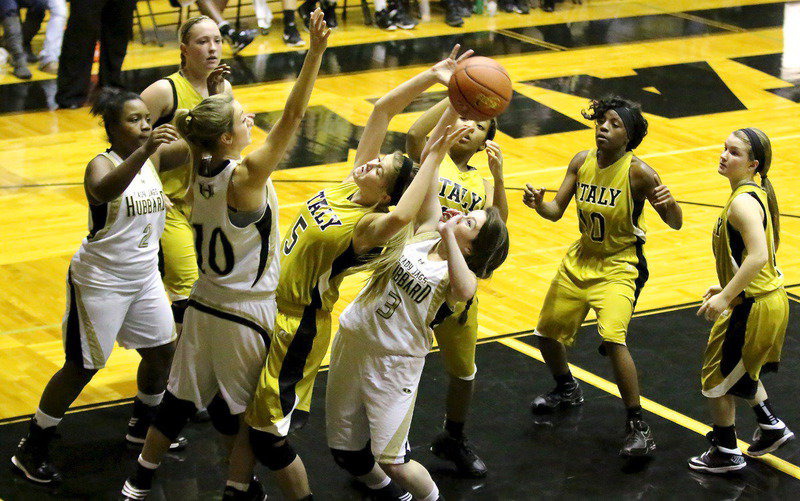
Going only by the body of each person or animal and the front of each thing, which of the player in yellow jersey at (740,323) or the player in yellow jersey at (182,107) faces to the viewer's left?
the player in yellow jersey at (740,323)

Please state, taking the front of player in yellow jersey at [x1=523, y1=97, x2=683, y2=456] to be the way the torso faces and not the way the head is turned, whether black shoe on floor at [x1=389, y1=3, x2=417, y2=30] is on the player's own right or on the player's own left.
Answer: on the player's own right

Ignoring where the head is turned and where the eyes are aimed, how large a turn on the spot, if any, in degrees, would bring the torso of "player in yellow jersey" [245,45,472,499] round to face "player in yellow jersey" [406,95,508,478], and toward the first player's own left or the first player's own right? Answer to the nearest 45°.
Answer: approximately 180°

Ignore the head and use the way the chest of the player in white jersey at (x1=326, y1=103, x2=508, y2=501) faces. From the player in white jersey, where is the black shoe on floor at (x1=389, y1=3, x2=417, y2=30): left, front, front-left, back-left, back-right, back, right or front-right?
back-right

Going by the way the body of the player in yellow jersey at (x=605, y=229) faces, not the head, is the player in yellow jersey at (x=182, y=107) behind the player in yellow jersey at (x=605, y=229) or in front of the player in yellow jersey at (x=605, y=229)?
in front

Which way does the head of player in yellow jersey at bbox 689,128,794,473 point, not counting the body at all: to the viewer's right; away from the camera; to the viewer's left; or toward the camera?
to the viewer's left

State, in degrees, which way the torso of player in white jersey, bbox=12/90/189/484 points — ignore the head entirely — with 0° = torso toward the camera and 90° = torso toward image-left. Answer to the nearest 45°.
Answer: approximately 315°

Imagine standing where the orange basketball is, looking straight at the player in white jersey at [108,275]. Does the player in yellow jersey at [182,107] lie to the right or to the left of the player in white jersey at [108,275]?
right

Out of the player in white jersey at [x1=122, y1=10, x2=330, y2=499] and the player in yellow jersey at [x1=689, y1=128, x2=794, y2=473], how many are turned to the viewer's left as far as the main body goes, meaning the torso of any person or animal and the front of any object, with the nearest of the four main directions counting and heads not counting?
1

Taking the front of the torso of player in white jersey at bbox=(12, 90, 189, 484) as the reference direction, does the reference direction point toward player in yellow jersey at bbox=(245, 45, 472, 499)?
yes

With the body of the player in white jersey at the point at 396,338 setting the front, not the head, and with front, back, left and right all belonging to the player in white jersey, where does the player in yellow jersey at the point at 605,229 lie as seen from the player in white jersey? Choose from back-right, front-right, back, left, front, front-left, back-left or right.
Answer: back

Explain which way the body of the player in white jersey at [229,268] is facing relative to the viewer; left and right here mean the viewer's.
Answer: facing away from the viewer and to the right of the viewer

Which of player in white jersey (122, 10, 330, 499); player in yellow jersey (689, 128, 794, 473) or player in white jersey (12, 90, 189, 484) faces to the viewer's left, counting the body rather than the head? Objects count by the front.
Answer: the player in yellow jersey
